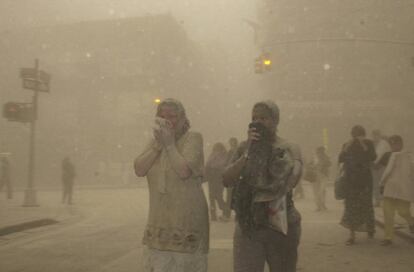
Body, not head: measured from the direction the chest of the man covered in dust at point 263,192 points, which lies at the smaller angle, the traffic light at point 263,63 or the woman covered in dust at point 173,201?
the woman covered in dust

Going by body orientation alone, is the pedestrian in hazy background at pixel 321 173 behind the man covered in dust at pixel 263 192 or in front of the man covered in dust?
behind

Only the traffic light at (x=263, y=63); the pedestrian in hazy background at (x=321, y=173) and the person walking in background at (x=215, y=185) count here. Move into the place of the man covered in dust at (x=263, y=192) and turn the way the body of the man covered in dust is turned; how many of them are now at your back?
3

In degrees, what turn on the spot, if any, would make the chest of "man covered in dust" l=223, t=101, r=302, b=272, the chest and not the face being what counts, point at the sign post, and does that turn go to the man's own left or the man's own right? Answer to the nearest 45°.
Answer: approximately 135° to the man's own right

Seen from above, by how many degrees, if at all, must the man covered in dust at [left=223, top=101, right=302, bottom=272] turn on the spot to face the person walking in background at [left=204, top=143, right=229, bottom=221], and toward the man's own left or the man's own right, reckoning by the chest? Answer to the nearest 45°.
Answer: approximately 180°

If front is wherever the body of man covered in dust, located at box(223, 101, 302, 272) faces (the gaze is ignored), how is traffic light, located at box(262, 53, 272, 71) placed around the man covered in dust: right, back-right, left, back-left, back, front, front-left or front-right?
back

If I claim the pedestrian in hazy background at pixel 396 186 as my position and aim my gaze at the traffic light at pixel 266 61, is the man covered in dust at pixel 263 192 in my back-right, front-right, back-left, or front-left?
back-left

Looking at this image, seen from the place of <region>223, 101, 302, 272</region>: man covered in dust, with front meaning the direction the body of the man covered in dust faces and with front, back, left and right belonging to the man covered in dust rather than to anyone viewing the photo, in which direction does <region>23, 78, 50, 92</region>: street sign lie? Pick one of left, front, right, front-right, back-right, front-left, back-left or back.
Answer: back-right

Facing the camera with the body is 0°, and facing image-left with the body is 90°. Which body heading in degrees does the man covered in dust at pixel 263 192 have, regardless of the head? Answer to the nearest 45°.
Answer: approximately 0°

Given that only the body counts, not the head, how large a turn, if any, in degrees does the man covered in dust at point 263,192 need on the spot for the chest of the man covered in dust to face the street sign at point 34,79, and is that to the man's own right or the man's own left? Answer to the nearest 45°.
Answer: approximately 135° to the man's own right
